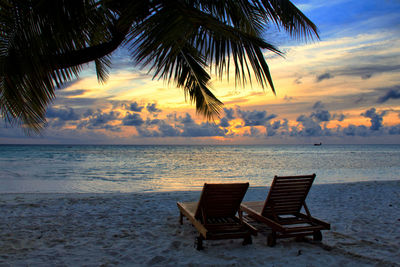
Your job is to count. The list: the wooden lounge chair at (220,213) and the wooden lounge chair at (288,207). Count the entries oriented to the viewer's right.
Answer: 0

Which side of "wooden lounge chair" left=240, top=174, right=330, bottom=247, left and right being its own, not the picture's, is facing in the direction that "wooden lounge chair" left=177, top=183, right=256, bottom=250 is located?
left

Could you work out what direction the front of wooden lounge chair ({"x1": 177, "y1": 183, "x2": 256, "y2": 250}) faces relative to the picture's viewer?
facing away from the viewer and to the left of the viewer

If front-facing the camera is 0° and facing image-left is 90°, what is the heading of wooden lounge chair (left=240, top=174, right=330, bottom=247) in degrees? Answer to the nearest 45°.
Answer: approximately 135°

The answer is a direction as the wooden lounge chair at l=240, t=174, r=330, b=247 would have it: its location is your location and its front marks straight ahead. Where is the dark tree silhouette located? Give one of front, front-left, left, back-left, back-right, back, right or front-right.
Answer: left

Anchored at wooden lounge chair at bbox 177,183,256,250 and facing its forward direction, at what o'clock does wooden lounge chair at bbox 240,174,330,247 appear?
wooden lounge chair at bbox 240,174,330,247 is roughly at 4 o'clock from wooden lounge chair at bbox 177,183,256,250.
